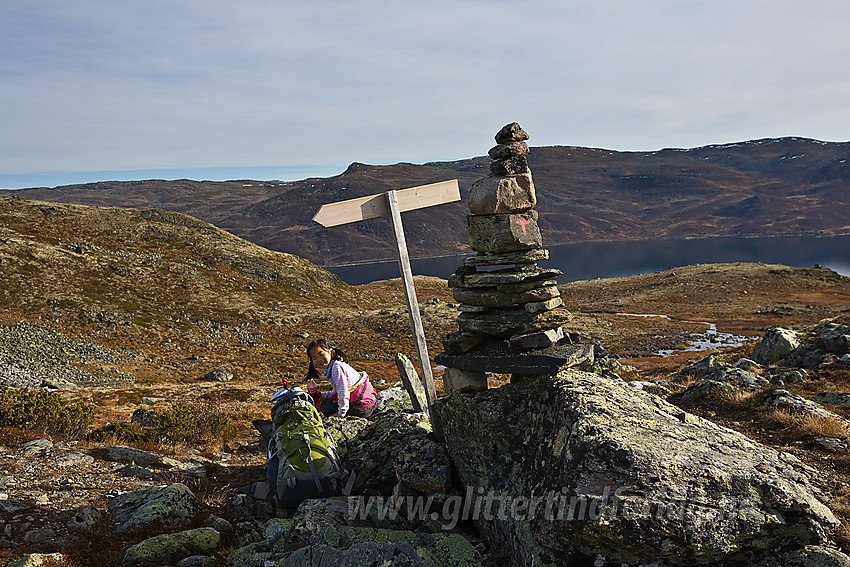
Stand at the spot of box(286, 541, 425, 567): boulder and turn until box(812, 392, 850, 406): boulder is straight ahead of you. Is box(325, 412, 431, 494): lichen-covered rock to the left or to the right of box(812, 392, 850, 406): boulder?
left

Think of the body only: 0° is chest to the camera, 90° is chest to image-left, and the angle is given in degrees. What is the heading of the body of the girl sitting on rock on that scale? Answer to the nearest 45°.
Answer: approximately 90°

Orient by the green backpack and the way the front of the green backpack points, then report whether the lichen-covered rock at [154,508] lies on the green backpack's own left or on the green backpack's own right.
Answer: on the green backpack's own right

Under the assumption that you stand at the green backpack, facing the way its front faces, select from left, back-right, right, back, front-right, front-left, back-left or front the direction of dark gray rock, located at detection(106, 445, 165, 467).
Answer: back-right

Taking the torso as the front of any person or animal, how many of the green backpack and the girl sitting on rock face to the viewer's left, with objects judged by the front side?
1

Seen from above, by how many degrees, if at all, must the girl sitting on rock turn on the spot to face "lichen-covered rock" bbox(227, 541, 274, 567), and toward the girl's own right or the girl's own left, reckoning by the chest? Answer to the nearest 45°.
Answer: approximately 90° to the girl's own left

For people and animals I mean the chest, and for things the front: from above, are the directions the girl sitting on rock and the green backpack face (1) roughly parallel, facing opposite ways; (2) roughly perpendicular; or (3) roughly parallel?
roughly perpendicular
